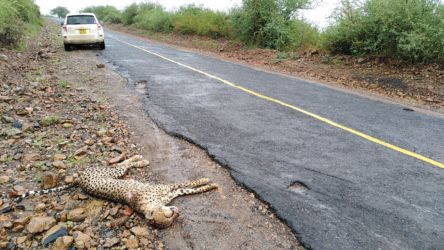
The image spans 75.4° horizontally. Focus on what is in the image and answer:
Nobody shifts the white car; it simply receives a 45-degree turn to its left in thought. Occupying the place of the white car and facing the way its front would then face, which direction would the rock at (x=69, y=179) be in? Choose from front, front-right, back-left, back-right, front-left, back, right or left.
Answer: back-left

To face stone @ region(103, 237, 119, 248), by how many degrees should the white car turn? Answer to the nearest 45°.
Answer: approximately 180°

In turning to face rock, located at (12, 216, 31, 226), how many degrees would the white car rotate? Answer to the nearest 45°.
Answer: approximately 180°

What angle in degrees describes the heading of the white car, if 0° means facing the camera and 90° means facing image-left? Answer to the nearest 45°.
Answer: approximately 180°

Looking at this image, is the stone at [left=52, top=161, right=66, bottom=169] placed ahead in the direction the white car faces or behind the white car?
behind

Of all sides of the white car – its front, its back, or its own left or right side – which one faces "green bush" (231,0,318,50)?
right

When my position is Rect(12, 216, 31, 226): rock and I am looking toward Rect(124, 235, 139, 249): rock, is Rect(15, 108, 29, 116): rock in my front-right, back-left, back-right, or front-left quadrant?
back-left

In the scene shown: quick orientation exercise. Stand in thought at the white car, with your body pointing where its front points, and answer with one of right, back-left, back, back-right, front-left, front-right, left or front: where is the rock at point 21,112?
back

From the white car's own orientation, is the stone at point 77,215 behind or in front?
behind

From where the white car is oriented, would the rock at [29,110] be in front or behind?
behind

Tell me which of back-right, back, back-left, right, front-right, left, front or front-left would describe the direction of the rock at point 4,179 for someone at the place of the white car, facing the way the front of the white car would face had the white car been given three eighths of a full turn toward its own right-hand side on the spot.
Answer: front-right

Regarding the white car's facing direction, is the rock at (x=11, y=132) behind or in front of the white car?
behind

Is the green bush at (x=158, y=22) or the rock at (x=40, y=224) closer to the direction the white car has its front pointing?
the green bush

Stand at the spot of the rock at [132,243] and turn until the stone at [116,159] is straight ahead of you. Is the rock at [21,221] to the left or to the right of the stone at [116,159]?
left

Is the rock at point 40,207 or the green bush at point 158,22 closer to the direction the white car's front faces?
the green bush

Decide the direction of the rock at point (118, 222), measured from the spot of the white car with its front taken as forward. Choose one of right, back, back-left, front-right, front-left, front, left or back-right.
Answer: back

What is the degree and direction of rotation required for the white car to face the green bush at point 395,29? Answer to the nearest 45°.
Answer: approximately 135° to its right

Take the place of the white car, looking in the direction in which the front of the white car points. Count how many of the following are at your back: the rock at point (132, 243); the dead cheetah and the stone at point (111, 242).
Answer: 3

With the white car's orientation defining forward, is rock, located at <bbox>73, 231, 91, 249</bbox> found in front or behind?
behind
